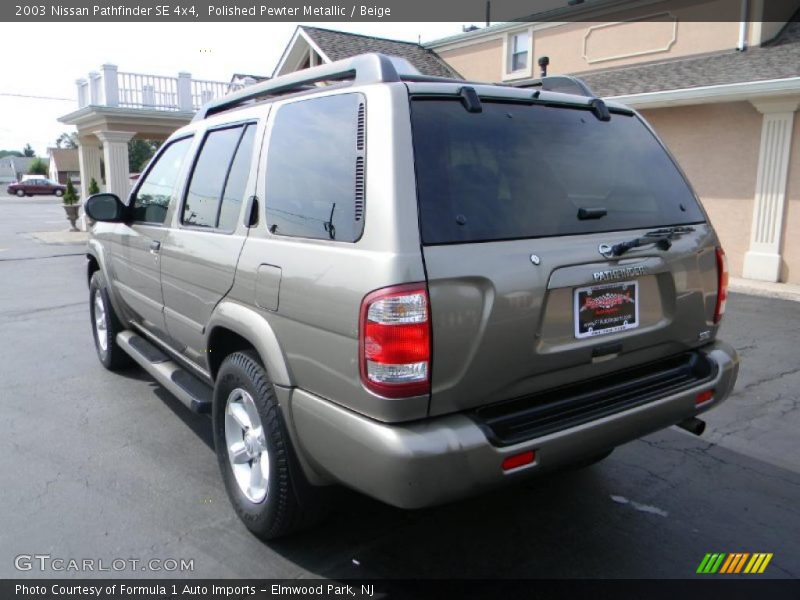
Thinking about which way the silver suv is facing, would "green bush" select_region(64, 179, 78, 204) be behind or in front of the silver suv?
in front

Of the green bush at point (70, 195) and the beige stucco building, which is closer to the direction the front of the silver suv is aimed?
the green bush

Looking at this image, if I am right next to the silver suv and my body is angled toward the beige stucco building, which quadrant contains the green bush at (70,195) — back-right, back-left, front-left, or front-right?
front-left

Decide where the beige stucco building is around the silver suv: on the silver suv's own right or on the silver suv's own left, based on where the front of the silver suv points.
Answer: on the silver suv's own right

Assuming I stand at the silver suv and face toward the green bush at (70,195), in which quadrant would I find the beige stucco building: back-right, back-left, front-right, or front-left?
front-right

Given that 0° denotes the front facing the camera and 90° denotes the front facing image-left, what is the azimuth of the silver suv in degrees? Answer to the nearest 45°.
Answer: approximately 135°

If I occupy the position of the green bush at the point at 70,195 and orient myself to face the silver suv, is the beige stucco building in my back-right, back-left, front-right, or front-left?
front-left
